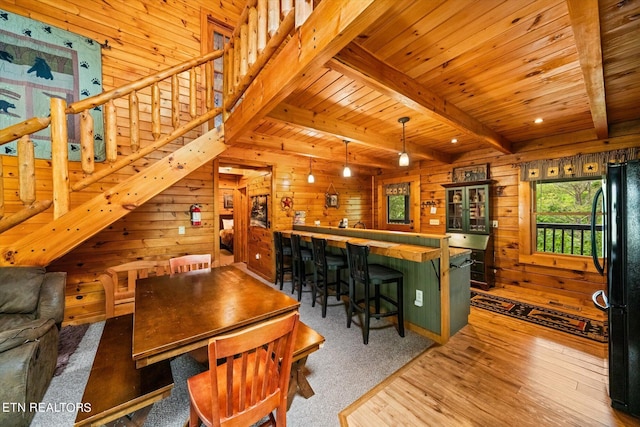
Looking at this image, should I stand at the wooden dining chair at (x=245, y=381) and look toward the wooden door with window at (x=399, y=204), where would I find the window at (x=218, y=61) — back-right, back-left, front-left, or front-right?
front-left

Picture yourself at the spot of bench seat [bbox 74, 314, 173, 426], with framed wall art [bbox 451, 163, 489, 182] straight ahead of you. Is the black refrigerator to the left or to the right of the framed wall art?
right

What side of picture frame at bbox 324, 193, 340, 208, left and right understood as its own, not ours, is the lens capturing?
front

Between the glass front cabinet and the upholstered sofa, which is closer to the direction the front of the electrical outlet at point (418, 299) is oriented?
the upholstered sofa

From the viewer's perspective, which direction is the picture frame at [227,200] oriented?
toward the camera

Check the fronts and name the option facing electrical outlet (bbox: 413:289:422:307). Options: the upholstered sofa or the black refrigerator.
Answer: the black refrigerator

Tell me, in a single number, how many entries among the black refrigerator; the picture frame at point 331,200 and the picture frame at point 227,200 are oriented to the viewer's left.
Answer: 1

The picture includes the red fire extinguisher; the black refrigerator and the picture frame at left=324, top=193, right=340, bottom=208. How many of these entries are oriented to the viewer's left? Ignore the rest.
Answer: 1

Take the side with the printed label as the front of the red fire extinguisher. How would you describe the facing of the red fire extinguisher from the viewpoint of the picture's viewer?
facing the viewer

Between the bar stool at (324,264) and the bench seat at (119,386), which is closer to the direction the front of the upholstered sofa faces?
the bench seat

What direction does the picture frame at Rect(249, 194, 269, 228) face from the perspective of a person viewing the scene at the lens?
facing the viewer and to the left of the viewer

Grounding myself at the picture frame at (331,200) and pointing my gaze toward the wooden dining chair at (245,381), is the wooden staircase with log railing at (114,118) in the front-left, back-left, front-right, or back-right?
front-right
